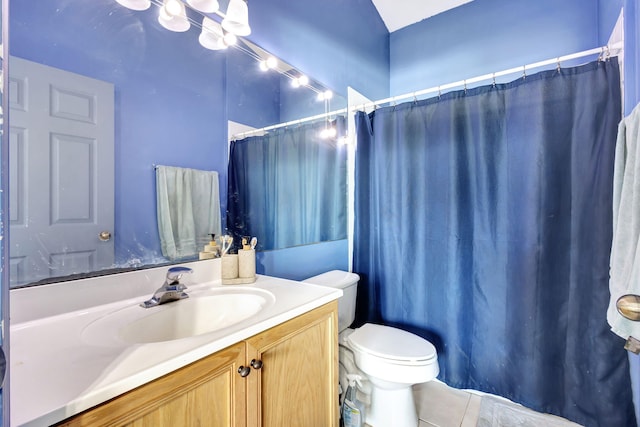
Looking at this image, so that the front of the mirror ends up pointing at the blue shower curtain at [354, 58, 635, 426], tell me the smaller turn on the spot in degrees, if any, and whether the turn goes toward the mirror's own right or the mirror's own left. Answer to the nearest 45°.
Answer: approximately 45° to the mirror's own left

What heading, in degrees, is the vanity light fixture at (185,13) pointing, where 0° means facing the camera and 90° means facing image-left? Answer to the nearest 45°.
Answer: approximately 315°

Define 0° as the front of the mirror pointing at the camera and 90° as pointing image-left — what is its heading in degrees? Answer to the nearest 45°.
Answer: approximately 315°
